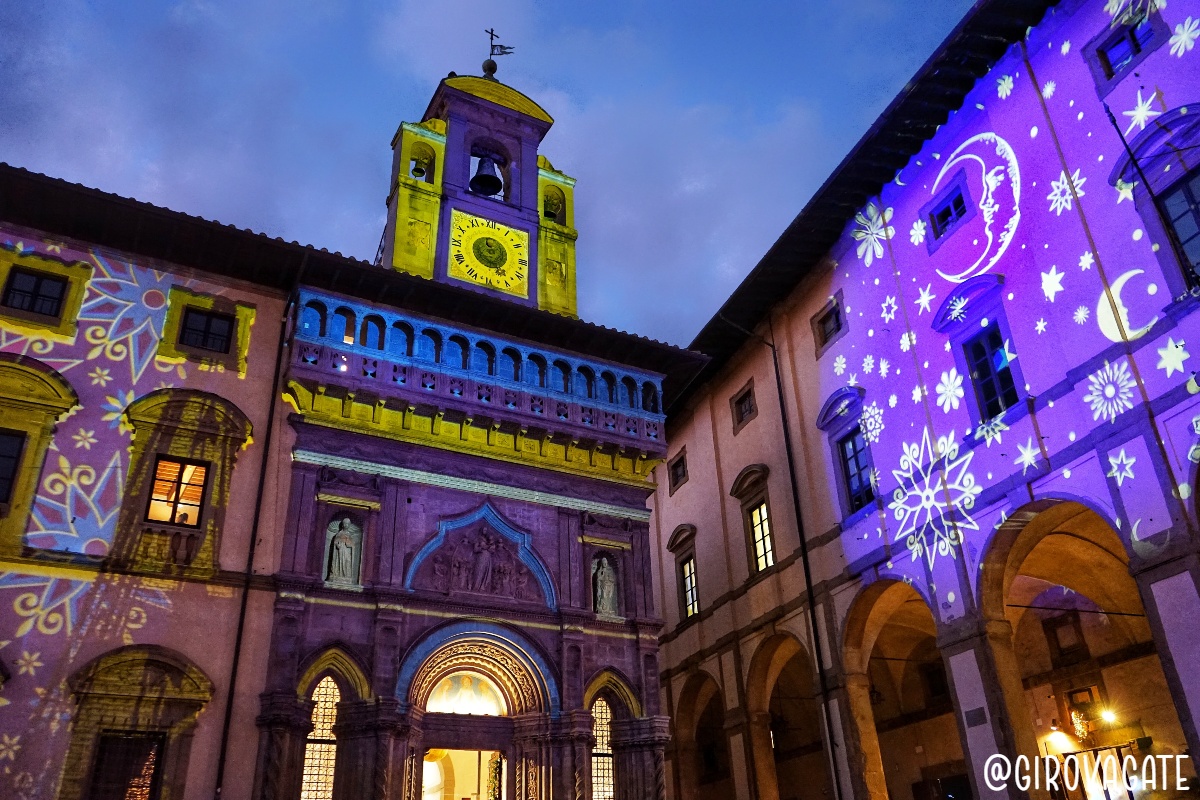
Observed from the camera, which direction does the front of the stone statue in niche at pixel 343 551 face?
facing the viewer

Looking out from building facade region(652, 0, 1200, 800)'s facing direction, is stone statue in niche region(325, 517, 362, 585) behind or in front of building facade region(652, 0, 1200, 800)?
in front

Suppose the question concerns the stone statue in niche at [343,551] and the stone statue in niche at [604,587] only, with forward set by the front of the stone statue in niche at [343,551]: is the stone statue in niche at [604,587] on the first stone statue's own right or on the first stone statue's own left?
on the first stone statue's own left

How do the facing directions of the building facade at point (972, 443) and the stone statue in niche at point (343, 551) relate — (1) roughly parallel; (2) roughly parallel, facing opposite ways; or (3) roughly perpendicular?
roughly perpendicular

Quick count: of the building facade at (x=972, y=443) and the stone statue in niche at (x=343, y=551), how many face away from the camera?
0

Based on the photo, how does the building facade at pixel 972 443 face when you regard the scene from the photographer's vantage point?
facing the viewer and to the left of the viewer

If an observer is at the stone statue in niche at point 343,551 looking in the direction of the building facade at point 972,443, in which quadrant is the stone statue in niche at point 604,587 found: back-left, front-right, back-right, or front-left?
front-left
